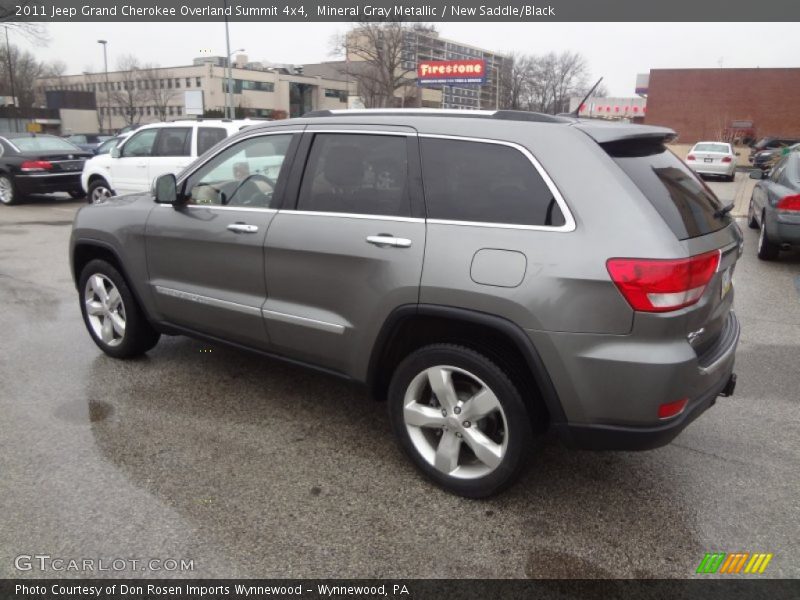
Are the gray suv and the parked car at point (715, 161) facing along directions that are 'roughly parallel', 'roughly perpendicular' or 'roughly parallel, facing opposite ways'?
roughly perpendicular

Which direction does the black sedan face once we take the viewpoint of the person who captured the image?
facing away from the viewer and to the left of the viewer

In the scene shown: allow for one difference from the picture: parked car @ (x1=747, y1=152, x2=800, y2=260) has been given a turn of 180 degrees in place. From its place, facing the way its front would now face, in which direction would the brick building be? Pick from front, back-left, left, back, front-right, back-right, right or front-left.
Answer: back-left

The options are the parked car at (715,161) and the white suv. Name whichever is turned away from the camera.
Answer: the parked car

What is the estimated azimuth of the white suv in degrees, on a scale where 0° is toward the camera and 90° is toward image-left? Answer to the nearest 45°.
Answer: approximately 90°

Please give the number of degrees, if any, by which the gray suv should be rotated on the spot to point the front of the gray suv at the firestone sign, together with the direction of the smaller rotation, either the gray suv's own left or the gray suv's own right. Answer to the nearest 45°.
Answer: approximately 45° to the gray suv's own right

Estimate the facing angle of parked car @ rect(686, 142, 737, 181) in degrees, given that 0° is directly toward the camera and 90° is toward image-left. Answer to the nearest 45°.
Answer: approximately 180°

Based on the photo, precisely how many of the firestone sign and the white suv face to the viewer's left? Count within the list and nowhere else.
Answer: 1

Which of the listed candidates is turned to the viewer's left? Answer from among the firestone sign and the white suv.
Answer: the white suv

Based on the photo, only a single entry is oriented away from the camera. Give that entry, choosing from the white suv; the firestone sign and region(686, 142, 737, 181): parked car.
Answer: the parked car

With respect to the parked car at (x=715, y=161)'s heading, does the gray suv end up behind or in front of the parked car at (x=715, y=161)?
behind

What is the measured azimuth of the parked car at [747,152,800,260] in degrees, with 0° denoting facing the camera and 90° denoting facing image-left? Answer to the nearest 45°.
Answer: approximately 135°

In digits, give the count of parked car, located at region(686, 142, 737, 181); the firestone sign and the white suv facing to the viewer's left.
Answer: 1

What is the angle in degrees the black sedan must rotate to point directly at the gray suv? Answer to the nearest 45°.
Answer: approximately 135° to its left

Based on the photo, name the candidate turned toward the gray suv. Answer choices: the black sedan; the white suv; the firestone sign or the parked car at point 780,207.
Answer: the firestone sign
